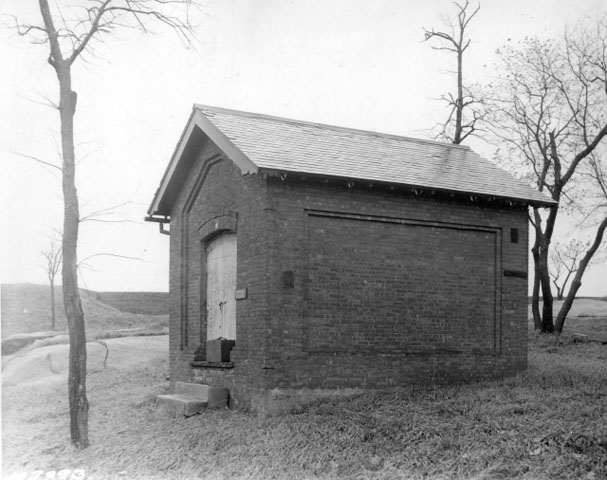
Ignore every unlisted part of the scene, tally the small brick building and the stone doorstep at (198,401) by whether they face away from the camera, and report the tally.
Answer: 0

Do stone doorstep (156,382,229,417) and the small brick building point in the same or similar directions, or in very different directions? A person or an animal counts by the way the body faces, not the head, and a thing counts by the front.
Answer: same or similar directions

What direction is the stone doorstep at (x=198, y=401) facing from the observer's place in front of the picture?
facing the viewer and to the left of the viewer
